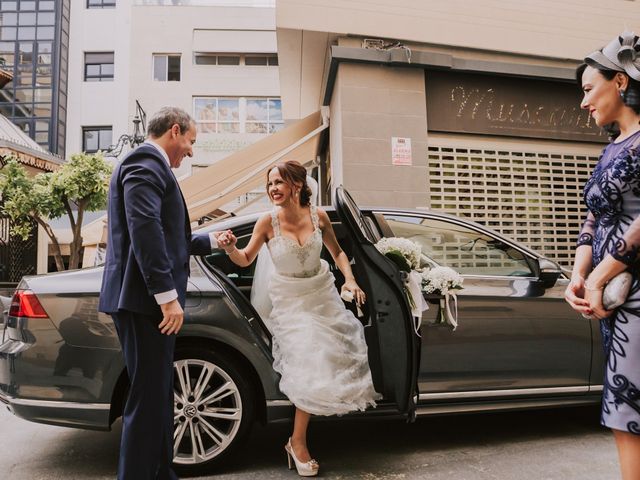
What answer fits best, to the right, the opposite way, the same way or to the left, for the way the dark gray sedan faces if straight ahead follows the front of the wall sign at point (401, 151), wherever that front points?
to the left

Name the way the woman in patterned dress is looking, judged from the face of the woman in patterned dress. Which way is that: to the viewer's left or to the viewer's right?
to the viewer's left

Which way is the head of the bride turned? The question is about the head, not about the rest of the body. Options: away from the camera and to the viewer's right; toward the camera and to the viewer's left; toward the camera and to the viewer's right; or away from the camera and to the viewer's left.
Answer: toward the camera and to the viewer's left

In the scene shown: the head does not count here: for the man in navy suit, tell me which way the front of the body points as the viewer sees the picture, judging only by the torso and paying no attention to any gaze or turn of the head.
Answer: to the viewer's right

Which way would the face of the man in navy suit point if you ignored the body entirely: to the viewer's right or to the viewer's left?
to the viewer's right

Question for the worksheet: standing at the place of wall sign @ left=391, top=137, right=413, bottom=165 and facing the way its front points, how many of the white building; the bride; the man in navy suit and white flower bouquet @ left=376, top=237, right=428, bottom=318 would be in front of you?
3

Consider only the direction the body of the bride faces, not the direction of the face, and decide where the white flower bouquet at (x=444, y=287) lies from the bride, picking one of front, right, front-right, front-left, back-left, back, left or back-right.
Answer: left

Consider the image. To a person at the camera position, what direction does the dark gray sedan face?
facing to the right of the viewer

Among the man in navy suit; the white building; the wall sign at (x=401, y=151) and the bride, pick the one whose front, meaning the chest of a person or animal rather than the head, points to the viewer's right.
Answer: the man in navy suit

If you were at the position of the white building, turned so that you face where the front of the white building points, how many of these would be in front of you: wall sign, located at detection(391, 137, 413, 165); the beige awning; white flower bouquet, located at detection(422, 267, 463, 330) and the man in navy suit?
4

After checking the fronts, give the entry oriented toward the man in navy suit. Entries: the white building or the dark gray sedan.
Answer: the white building

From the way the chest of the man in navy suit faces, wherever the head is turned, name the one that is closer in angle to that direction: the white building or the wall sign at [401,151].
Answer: the wall sign

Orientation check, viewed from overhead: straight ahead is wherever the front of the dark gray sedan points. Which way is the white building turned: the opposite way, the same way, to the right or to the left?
to the right
